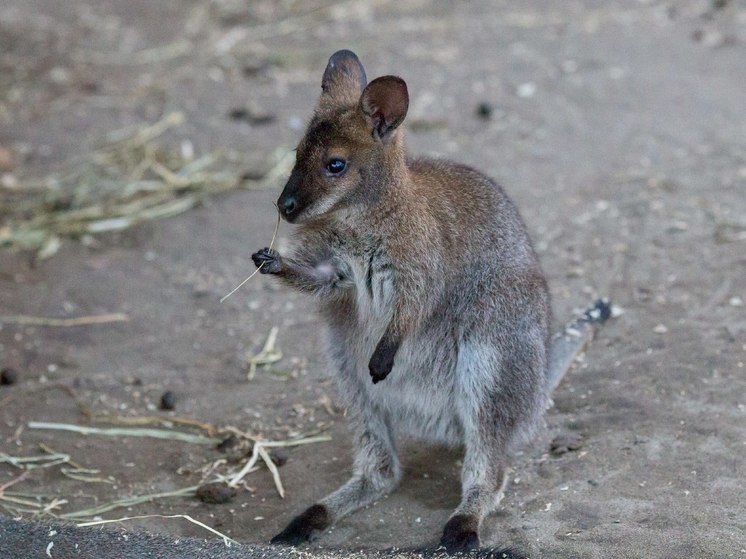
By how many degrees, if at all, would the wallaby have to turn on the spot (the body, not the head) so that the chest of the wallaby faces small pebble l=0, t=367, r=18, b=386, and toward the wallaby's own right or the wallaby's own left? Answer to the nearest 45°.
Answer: approximately 90° to the wallaby's own right

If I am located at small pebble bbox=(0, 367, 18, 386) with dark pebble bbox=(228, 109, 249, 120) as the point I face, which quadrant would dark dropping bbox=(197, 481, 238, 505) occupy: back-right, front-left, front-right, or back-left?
back-right

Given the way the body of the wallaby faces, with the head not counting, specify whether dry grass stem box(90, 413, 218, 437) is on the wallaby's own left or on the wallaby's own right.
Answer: on the wallaby's own right

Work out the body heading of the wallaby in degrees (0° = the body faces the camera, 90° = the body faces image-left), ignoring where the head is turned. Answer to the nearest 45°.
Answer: approximately 45°

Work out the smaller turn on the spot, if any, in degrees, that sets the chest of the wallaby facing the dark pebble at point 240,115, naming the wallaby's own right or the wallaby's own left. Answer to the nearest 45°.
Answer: approximately 135° to the wallaby's own right

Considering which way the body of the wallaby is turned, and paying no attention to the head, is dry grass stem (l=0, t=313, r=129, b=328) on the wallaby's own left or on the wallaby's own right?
on the wallaby's own right

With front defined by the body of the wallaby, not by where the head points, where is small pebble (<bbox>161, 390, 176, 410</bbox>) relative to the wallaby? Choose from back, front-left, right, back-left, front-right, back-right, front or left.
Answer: right

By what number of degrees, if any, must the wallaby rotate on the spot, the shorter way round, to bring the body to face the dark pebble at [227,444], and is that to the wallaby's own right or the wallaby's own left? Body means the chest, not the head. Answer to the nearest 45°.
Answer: approximately 90° to the wallaby's own right

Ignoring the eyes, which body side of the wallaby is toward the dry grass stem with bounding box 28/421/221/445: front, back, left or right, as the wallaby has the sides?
right
